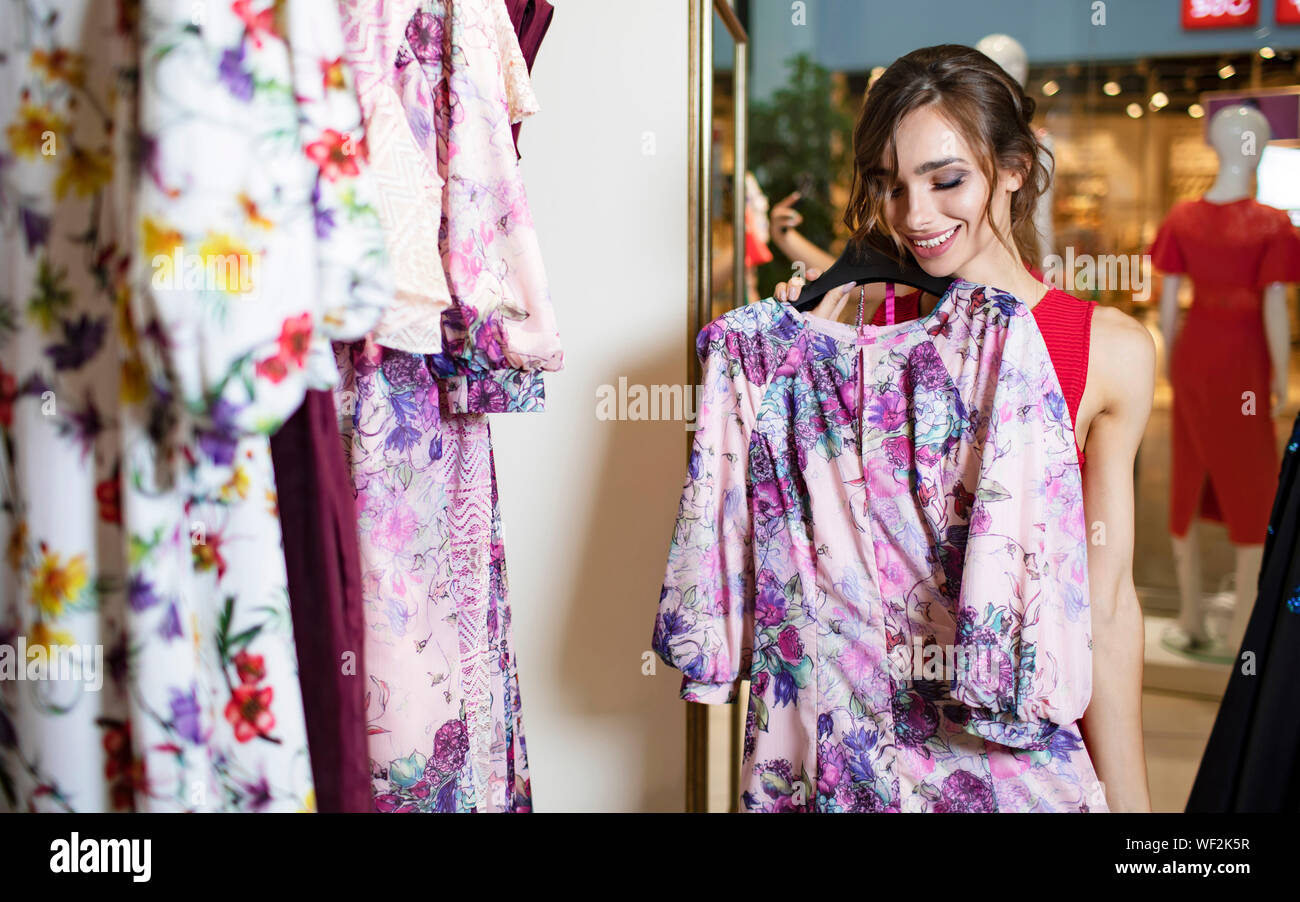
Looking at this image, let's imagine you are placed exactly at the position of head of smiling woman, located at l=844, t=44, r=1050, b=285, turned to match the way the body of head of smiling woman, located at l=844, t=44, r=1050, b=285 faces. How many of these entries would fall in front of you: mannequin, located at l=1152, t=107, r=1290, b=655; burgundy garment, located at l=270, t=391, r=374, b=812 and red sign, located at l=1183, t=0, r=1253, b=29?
1

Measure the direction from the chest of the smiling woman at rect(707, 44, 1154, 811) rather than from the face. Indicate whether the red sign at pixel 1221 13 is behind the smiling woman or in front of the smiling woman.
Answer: behind

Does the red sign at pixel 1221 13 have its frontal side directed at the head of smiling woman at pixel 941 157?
yes

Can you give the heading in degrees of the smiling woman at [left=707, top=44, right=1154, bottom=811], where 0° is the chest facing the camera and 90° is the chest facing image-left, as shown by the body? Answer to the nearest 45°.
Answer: approximately 45°
